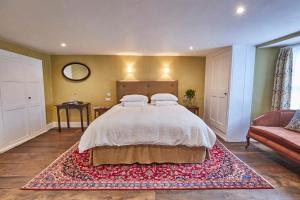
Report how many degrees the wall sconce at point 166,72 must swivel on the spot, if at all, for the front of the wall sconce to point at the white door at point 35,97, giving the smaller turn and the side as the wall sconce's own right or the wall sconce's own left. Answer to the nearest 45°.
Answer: approximately 90° to the wall sconce's own right

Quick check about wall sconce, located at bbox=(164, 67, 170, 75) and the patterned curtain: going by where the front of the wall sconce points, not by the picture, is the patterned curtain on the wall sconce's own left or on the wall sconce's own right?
on the wall sconce's own left

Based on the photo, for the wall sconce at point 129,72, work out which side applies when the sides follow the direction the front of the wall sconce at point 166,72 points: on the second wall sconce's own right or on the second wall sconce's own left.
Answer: on the second wall sconce's own right

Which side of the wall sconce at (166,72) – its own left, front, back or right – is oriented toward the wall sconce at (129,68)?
right

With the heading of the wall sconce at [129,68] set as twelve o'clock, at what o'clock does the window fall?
The window is roughly at 10 o'clock from the wall sconce.

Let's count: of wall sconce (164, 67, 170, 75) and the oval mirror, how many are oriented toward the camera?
2

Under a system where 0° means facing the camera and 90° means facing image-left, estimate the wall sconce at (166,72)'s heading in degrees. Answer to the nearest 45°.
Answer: approximately 0°

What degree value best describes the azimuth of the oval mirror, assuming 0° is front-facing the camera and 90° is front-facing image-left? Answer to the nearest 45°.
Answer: approximately 0°
